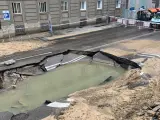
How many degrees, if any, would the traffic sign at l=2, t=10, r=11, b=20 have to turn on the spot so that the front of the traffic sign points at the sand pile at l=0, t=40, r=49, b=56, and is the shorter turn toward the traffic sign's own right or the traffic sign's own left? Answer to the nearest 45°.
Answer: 0° — it already faces it

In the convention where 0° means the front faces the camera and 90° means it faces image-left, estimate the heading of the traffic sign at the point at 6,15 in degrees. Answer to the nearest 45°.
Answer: approximately 0°

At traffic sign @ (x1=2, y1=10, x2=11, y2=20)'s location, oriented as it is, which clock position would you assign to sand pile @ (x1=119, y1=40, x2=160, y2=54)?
The sand pile is roughly at 10 o'clock from the traffic sign.
